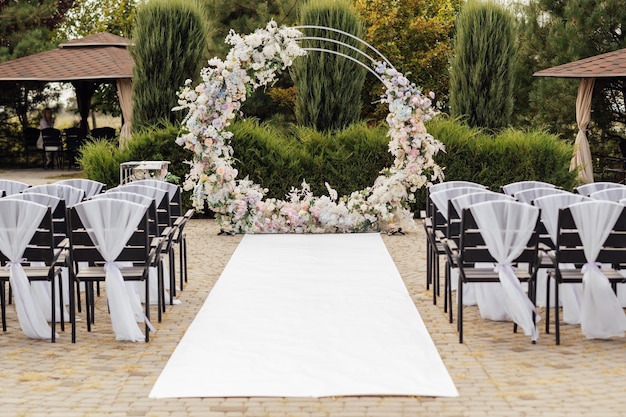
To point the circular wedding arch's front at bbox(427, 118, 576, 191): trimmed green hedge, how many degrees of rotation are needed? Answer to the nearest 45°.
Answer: approximately 135° to its left

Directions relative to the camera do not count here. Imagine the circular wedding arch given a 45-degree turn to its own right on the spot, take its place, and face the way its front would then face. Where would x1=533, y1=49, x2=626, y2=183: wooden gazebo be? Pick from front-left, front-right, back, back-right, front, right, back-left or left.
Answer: back

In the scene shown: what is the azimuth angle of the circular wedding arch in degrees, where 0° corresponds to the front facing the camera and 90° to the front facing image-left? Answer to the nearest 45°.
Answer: approximately 0°

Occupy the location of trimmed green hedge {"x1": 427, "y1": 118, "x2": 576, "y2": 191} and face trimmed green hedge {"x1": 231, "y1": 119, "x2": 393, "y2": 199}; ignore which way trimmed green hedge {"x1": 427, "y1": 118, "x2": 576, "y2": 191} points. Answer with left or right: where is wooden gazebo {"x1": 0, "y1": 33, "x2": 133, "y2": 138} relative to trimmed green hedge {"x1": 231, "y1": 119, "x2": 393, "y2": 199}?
right

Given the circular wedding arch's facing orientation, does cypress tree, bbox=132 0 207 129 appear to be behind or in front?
behind

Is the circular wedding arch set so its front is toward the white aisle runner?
yes

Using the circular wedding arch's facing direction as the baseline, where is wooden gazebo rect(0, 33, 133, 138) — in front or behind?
behind

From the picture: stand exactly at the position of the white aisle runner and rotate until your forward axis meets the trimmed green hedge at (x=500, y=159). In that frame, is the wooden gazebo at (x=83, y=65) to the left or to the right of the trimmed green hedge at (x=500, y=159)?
left

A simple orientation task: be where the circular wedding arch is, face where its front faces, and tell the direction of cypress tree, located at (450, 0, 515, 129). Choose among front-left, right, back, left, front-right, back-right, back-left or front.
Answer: back-left

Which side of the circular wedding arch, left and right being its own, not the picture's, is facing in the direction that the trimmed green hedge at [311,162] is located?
back

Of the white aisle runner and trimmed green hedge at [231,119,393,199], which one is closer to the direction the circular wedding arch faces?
the white aisle runner
